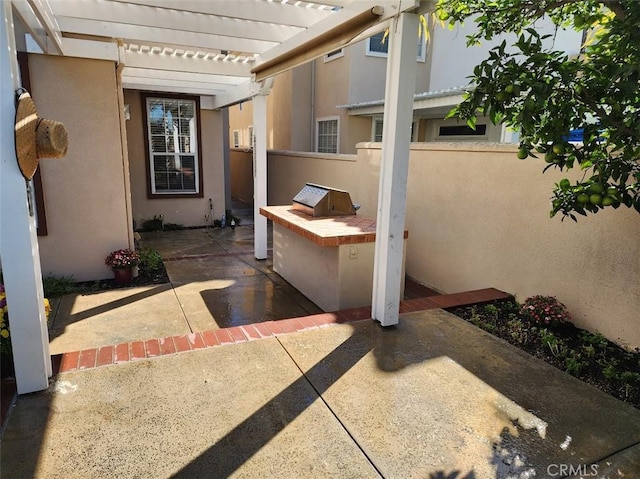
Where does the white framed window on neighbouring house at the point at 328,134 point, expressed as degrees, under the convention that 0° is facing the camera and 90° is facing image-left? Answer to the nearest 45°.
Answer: approximately 45°

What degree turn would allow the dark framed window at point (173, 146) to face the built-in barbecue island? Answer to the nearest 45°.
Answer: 0° — it already faces it

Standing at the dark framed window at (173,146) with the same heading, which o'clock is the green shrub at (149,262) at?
The green shrub is roughly at 12 o'clock from the dark framed window.

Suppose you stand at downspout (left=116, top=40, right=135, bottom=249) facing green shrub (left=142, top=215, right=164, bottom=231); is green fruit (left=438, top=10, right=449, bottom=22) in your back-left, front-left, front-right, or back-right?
back-right

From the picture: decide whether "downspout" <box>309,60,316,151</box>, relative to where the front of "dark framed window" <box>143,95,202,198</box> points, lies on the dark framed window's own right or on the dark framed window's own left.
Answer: on the dark framed window's own left

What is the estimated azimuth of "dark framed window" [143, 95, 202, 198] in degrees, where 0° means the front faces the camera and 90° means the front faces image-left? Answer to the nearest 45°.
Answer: approximately 0°

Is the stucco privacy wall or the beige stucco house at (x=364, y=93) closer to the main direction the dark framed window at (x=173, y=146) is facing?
the stucco privacy wall

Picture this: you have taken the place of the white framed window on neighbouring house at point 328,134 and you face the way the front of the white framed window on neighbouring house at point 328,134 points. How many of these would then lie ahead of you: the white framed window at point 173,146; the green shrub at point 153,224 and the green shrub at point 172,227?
3

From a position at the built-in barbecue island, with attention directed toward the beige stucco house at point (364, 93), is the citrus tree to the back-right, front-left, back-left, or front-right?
back-right
